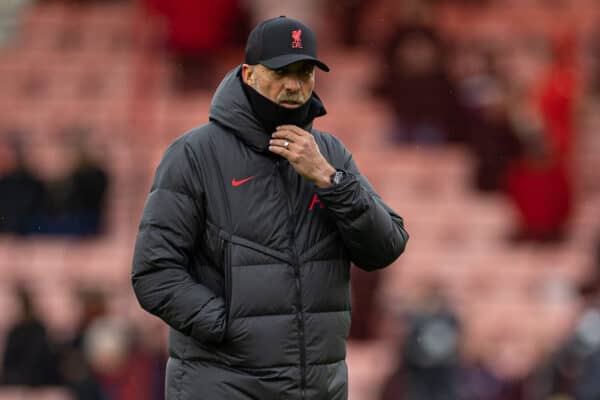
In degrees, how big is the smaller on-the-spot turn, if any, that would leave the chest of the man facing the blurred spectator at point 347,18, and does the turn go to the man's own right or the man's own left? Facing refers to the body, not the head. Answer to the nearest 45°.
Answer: approximately 135° to the man's own left

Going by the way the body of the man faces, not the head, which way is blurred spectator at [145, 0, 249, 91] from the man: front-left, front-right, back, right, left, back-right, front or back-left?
back-left

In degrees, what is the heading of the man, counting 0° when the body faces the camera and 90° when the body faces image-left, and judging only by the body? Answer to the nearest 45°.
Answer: approximately 315°

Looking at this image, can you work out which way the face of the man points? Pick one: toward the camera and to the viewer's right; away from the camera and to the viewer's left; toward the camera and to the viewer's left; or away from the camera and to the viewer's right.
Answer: toward the camera and to the viewer's right
